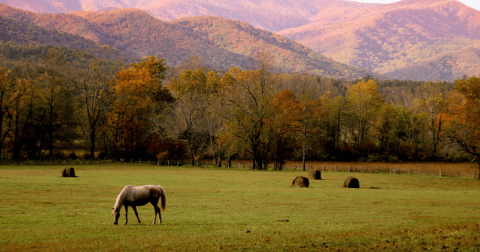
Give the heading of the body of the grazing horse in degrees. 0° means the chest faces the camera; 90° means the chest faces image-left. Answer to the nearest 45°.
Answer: approximately 90°
